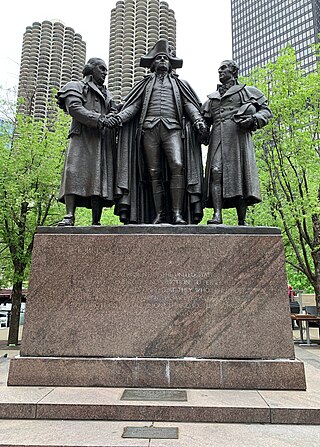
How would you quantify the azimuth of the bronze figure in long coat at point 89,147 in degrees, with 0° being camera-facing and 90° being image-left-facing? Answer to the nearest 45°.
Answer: approximately 315°

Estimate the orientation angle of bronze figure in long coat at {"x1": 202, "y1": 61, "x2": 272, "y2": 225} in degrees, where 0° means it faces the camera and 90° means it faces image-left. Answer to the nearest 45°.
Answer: approximately 45°

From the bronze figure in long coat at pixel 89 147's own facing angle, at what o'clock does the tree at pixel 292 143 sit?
The tree is roughly at 9 o'clock from the bronze figure in long coat.

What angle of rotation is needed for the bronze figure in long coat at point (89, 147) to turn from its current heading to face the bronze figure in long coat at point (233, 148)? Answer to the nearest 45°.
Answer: approximately 45° to its left

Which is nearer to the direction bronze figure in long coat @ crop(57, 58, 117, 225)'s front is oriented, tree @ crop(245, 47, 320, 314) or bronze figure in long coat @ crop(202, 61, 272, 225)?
the bronze figure in long coat
